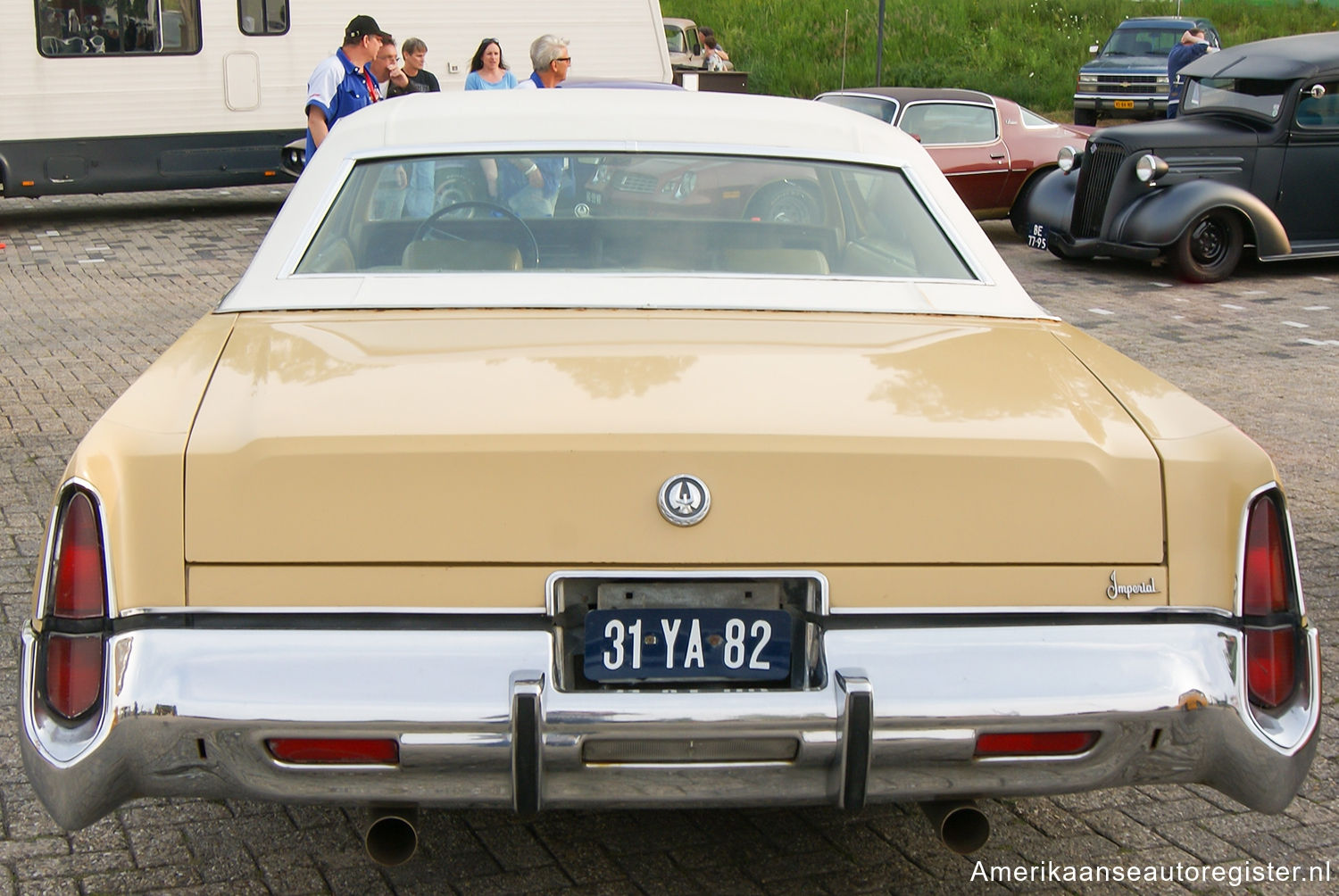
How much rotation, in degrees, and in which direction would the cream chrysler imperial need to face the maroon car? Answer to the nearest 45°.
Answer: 0° — it already faces it

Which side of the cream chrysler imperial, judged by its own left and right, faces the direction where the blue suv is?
front

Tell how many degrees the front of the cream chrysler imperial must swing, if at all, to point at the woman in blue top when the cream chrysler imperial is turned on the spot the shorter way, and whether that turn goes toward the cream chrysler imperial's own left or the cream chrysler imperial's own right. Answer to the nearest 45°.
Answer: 0° — it already faces them

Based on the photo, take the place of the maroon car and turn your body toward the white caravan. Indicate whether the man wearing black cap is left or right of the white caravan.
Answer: left

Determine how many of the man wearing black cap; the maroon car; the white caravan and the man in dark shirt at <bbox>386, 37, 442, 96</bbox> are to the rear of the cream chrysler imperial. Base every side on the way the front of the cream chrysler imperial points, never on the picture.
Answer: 0

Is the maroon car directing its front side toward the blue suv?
no

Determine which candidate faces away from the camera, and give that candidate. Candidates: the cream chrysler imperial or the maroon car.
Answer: the cream chrysler imperial

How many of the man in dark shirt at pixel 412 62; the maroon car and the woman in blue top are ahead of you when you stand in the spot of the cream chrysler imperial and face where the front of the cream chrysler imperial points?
3

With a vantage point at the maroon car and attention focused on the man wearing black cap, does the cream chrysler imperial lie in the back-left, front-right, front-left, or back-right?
front-left

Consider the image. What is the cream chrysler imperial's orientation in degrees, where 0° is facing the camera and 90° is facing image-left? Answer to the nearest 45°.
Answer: approximately 180°

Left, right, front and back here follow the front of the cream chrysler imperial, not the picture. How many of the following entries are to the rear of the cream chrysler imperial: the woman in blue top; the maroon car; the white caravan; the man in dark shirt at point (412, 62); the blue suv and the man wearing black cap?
0

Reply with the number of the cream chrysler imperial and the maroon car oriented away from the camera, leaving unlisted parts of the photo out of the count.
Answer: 1

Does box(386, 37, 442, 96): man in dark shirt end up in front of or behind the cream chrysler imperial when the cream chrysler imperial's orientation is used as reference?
in front

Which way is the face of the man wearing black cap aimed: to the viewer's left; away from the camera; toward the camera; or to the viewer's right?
to the viewer's right
